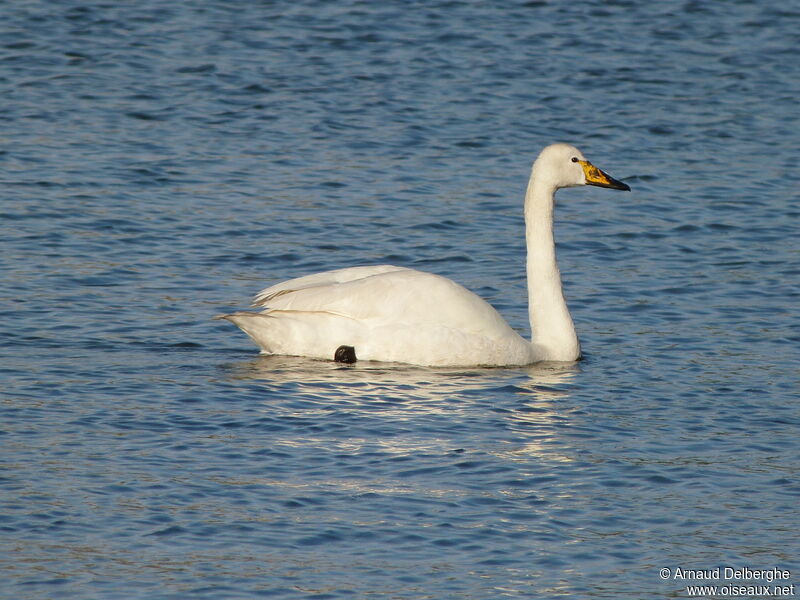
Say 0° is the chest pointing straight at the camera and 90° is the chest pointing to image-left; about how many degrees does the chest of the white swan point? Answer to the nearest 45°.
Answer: approximately 270°
